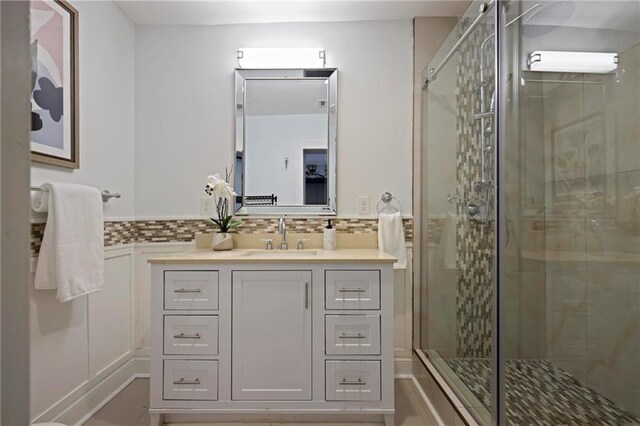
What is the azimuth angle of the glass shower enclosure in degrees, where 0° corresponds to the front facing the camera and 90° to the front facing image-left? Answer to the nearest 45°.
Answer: approximately 45°

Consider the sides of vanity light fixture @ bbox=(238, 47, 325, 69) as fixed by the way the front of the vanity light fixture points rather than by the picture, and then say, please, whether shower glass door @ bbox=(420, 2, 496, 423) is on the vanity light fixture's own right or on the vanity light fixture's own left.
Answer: on the vanity light fixture's own left

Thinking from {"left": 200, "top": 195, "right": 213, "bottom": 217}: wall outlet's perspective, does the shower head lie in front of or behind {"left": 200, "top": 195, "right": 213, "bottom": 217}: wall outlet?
in front

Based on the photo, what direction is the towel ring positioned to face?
toward the camera

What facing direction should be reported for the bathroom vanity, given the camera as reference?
facing the viewer

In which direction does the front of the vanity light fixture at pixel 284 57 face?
toward the camera

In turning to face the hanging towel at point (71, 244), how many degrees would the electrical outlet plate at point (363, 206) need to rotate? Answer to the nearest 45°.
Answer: approximately 45° to its right

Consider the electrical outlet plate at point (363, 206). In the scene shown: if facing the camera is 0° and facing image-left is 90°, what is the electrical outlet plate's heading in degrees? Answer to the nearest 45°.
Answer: approximately 0°

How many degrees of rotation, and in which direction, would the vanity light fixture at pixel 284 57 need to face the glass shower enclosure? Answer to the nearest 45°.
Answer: approximately 45° to its left

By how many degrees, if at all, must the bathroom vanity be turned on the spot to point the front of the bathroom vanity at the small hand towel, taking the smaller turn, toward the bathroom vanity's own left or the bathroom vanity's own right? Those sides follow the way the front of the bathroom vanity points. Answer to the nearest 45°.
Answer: approximately 135° to the bathroom vanity's own left
